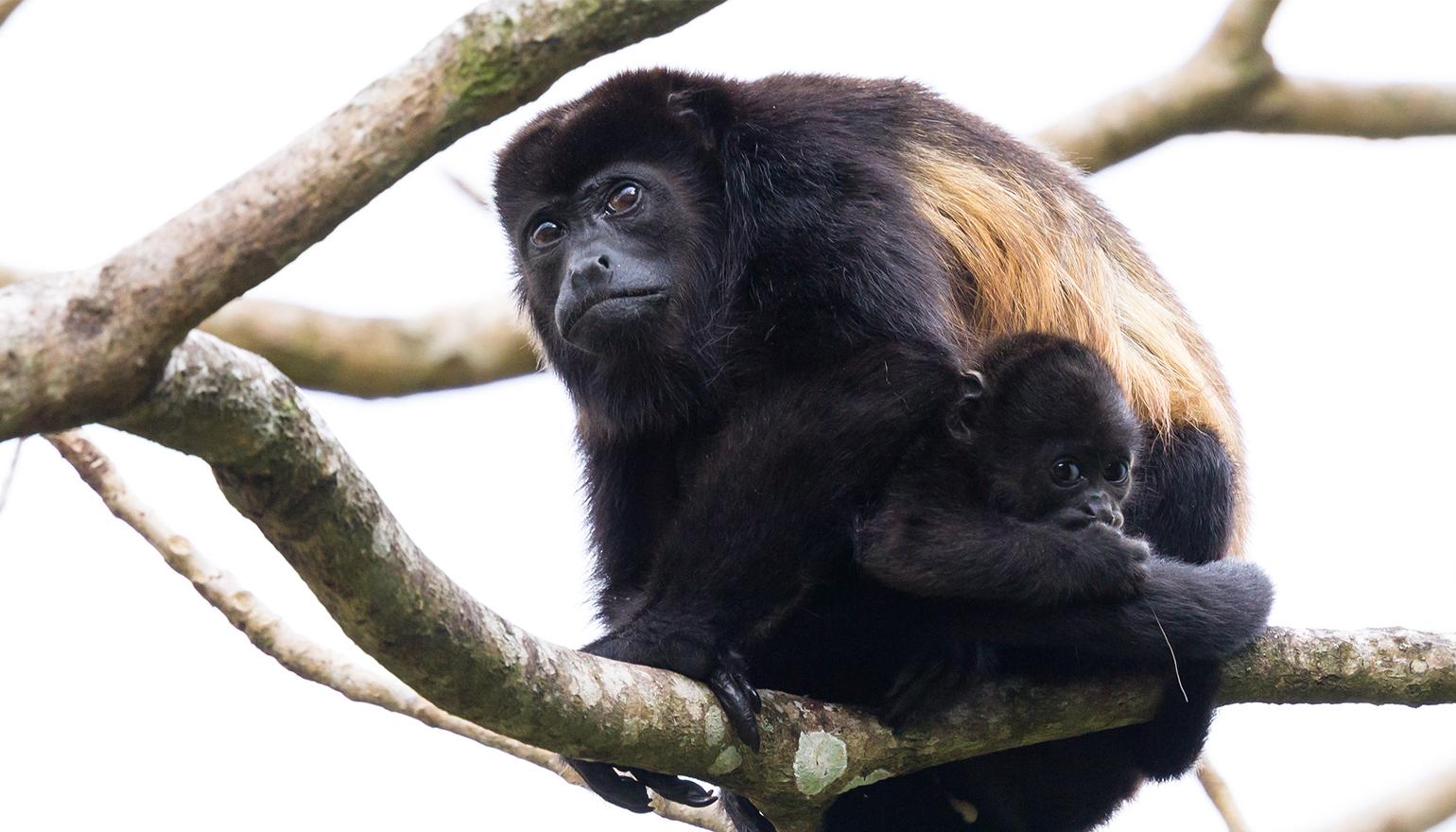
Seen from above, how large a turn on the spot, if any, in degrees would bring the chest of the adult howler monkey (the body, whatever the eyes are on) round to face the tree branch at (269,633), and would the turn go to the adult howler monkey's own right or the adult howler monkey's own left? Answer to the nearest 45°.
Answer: approximately 45° to the adult howler monkey's own right

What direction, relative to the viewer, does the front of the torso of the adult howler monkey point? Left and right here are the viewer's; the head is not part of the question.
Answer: facing the viewer and to the left of the viewer

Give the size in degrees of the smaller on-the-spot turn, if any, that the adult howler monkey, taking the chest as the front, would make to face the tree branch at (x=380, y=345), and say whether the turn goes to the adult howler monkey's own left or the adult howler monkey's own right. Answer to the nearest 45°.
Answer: approximately 90° to the adult howler monkey's own right

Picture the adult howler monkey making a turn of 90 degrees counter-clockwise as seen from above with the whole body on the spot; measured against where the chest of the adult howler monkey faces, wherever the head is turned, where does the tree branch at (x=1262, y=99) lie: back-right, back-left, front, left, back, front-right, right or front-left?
left
